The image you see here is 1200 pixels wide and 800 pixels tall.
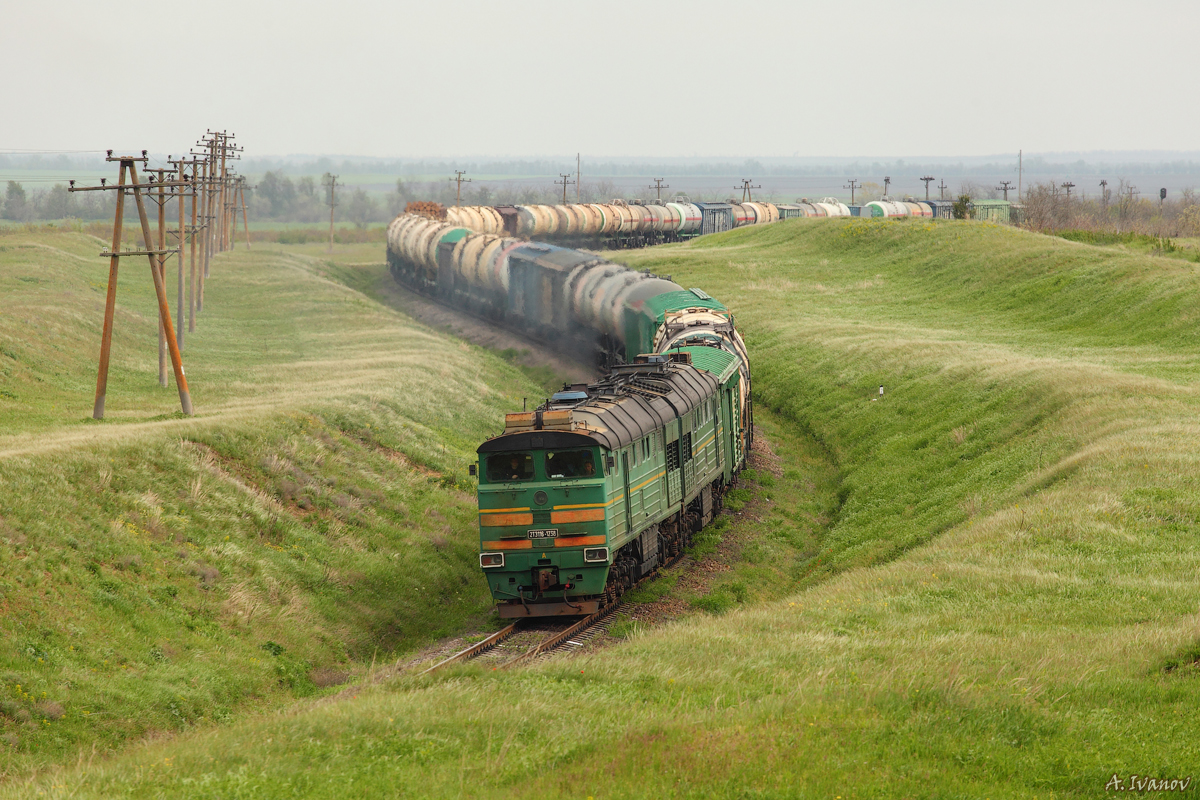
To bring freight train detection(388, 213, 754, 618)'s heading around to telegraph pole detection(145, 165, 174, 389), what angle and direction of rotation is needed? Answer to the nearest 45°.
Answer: approximately 135° to its right

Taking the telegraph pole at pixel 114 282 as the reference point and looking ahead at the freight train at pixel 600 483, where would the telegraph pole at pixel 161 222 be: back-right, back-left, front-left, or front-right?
back-left

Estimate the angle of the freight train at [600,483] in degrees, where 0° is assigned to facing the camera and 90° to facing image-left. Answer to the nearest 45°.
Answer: approximately 0°

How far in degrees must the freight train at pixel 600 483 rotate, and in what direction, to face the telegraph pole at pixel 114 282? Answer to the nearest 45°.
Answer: approximately 135° to its right
